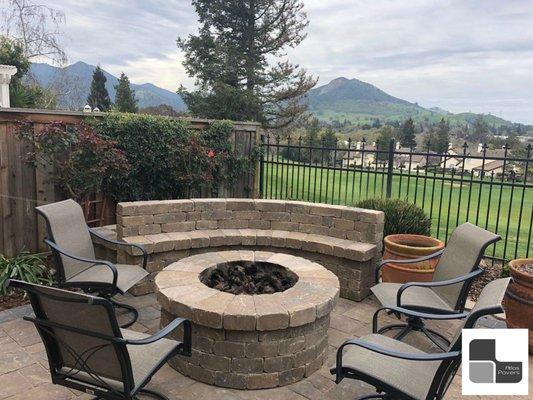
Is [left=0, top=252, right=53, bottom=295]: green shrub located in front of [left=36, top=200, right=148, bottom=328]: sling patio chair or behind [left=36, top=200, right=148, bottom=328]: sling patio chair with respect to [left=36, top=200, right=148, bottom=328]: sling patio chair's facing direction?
behind

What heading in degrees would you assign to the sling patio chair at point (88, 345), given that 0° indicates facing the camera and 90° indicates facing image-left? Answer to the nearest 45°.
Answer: approximately 225°

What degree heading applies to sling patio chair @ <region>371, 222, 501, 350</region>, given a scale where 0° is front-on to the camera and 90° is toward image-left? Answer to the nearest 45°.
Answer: approximately 45°

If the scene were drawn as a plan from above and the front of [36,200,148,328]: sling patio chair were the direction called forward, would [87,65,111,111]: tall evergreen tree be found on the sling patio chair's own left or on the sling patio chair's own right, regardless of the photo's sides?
on the sling patio chair's own left

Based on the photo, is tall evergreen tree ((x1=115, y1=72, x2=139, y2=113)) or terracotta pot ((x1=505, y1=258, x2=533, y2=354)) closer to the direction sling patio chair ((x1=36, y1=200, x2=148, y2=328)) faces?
the terracotta pot

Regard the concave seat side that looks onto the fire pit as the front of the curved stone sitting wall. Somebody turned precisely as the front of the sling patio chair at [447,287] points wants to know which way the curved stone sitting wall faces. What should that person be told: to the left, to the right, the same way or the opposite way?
to the left

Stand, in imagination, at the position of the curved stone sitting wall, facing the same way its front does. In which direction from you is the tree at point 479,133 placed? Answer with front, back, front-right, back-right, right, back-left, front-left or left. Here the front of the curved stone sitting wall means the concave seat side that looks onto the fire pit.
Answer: back-left

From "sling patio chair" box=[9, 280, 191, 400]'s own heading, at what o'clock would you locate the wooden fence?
The wooden fence is roughly at 10 o'clock from the sling patio chair.

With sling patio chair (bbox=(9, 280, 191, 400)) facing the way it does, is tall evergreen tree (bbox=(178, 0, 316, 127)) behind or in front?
in front

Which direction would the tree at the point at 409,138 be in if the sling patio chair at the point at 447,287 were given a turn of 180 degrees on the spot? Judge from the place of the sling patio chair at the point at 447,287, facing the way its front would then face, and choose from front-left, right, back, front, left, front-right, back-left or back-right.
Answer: front-left

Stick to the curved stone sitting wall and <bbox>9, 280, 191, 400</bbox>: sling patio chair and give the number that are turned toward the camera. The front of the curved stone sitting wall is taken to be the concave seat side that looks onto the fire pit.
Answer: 1

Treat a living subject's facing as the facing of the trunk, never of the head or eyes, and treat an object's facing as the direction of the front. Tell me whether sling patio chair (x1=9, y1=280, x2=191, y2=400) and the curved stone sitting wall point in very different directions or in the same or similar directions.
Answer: very different directions

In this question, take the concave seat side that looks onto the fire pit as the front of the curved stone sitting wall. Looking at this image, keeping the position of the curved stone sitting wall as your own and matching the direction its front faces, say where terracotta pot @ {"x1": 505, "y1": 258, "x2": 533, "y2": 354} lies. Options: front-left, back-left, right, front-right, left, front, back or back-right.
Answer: front-left
